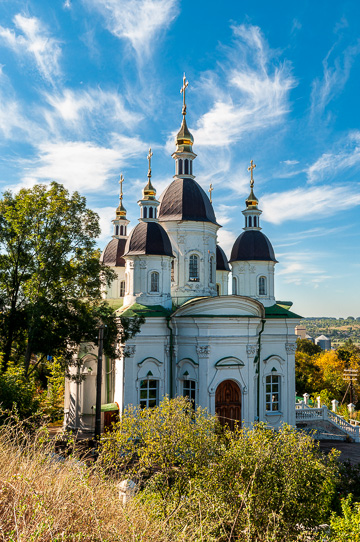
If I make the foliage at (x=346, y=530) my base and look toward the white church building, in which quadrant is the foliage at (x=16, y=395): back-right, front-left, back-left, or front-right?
front-left

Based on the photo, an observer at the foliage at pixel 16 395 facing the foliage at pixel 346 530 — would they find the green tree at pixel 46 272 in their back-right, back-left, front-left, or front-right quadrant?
back-left

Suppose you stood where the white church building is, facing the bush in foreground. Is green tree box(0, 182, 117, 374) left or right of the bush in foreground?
right

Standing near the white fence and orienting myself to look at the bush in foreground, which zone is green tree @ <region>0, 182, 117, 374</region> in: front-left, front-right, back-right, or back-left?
front-right

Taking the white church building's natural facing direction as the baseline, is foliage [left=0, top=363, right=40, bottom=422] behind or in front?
in front

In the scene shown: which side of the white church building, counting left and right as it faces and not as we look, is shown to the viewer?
front

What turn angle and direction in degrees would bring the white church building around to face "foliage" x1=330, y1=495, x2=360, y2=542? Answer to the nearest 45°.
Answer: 0° — it already faces it

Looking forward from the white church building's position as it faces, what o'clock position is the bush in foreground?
The bush in foreground is roughly at 12 o'clock from the white church building.
